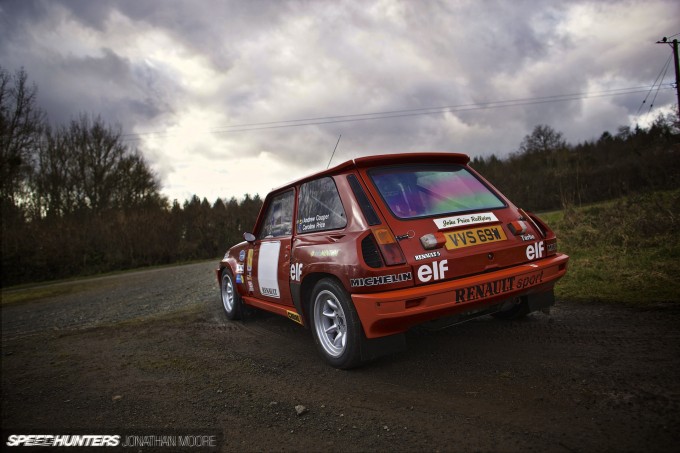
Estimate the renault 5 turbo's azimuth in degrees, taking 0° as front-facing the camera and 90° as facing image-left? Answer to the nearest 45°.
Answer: approximately 135°
